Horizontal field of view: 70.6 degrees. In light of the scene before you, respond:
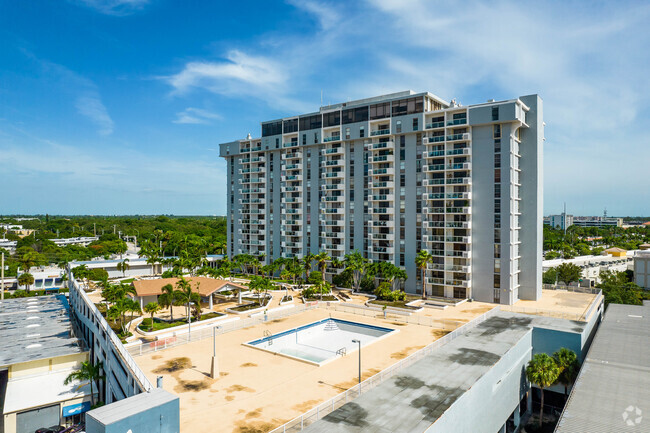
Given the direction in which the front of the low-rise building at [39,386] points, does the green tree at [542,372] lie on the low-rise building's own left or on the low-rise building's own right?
on the low-rise building's own left

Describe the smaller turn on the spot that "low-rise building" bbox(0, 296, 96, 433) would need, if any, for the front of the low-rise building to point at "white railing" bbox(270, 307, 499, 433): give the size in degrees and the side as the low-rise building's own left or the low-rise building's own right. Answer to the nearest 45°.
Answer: approximately 45° to the low-rise building's own left

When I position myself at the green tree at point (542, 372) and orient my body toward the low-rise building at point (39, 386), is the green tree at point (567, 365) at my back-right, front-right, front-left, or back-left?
back-right

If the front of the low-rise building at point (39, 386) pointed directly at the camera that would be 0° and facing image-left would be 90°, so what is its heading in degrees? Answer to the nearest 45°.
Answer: approximately 0°

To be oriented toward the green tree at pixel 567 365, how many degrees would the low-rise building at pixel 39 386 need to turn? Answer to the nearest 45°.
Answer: approximately 45° to its left
